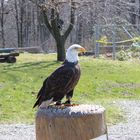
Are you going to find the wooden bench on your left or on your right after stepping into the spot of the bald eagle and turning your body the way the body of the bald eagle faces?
on your left

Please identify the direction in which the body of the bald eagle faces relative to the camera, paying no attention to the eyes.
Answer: to the viewer's right
